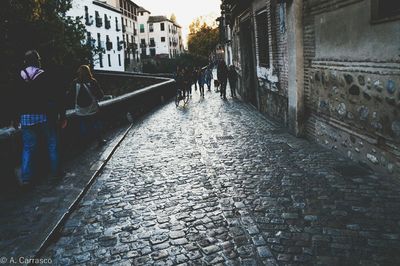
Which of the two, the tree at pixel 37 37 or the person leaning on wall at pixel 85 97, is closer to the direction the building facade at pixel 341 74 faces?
the person leaning on wall

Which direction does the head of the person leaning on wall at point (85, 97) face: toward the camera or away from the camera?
away from the camera

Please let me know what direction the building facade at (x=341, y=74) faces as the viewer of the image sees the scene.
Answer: facing the viewer and to the left of the viewer

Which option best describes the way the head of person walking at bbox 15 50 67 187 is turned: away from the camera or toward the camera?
away from the camera
